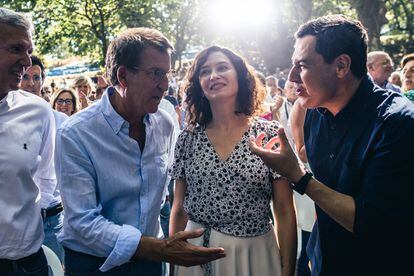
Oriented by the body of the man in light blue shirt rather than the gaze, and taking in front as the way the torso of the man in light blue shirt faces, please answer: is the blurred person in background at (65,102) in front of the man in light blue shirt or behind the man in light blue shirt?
behind

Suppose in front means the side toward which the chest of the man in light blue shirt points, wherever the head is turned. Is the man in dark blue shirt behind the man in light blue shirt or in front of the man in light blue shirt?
in front

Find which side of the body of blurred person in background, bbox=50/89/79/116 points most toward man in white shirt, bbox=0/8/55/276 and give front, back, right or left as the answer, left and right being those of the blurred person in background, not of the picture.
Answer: front

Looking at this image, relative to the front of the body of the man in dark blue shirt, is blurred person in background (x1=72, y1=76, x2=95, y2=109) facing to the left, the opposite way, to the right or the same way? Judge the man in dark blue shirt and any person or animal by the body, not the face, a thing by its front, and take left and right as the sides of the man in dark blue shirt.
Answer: to the left

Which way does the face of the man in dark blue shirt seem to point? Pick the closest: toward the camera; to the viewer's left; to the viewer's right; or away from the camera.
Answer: to the viewer's left

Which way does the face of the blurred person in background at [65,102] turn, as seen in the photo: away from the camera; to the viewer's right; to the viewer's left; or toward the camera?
toward the camera

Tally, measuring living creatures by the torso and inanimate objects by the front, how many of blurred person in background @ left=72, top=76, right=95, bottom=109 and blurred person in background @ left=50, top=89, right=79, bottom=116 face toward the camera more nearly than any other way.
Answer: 2

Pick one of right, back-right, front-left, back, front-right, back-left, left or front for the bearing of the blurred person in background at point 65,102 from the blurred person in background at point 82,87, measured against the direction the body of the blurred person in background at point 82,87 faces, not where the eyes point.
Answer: front

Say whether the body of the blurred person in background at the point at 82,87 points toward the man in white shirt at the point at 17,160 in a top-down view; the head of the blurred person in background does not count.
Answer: yes

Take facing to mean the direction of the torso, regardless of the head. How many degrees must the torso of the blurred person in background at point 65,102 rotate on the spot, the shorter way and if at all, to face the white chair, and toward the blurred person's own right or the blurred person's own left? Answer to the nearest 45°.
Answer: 0° — they already face it

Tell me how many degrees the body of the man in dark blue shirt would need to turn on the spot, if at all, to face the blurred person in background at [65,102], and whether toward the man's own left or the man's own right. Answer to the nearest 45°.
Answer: approximately 90° to the man's own right

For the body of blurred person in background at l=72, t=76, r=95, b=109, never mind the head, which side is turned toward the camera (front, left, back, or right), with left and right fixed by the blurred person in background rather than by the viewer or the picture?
front

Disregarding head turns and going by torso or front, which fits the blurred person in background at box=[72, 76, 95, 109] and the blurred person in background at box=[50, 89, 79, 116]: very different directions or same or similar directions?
same or similar directions

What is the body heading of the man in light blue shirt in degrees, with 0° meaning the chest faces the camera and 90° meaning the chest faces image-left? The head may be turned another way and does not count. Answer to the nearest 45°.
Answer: approximately 315°
